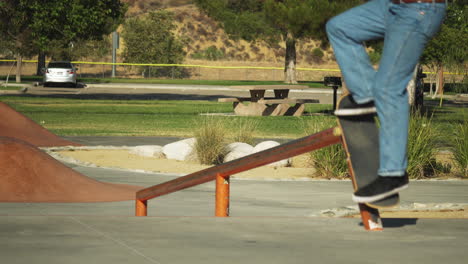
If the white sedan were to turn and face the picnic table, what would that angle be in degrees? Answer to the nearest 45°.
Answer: approximately 180°

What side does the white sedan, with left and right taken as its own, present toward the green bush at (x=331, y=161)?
back

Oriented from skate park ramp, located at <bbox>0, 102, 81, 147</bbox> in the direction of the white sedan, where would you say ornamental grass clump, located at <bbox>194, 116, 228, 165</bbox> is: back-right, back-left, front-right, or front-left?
back-right

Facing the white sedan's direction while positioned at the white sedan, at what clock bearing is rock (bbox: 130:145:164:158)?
The rock is roughly at 6 o'clock from the white sedan.

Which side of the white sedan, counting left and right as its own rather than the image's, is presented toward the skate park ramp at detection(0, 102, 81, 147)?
back

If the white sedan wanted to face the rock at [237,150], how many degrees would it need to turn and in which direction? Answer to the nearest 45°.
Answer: approximately 180°

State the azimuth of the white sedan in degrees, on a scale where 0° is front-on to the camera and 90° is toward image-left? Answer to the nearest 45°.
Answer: approximately 180°

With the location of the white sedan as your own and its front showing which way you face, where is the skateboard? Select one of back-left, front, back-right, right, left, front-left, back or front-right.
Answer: back

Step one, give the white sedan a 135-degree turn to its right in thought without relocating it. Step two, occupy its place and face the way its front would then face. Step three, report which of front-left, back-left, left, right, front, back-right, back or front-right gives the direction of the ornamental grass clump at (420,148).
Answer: front-right

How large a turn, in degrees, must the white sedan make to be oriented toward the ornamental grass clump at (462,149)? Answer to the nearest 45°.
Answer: approximately 180°

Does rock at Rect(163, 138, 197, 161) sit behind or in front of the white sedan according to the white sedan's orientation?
behind

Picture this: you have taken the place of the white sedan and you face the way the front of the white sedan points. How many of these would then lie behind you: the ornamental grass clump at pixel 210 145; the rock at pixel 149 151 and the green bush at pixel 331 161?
3
